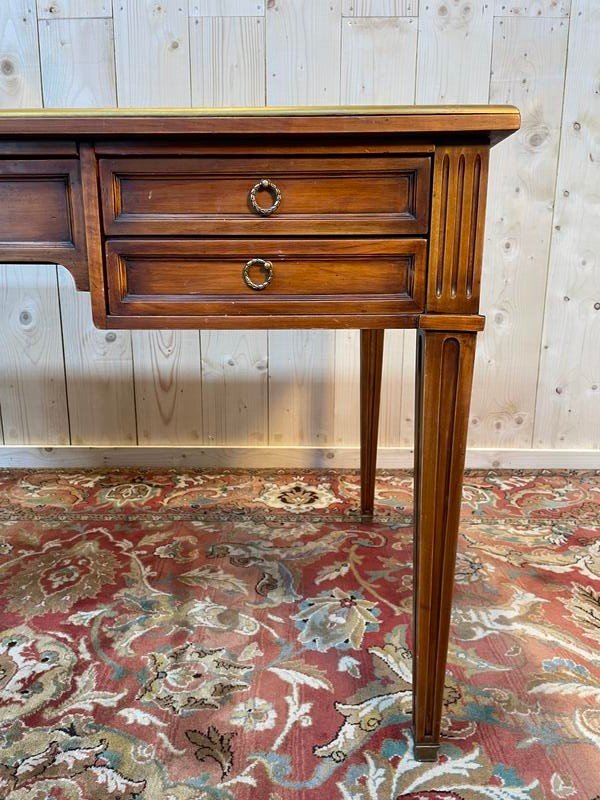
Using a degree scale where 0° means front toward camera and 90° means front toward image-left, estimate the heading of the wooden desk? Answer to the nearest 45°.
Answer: approximately 0°
